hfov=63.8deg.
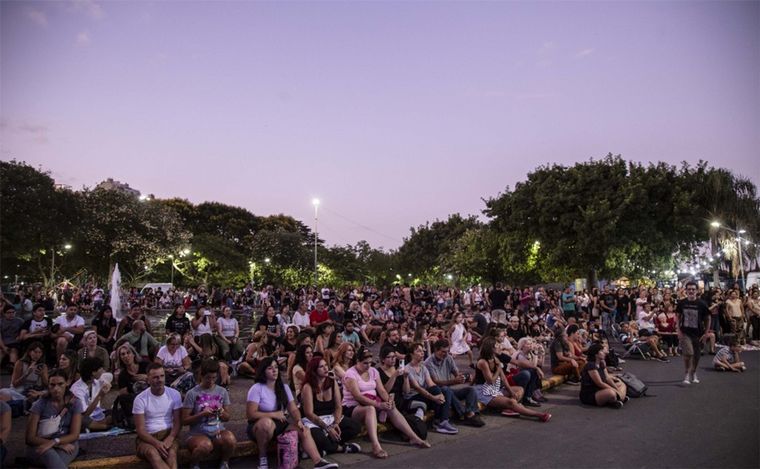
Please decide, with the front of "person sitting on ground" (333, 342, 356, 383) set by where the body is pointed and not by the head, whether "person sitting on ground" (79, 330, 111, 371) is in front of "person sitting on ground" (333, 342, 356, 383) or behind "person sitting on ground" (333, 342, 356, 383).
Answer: behind

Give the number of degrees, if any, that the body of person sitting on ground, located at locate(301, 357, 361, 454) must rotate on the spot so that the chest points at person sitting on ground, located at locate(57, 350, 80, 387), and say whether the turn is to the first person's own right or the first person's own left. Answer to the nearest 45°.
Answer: approximately 135° to the first person's own right

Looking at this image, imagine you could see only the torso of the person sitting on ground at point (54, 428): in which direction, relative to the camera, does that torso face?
toward the camera

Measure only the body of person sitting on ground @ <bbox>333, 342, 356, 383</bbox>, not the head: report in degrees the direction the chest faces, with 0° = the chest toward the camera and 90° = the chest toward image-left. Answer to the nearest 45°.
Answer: approximately 315°

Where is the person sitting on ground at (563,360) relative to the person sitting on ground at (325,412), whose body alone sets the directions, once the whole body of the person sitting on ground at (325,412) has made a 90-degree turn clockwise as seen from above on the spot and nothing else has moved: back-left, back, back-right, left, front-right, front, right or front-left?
back

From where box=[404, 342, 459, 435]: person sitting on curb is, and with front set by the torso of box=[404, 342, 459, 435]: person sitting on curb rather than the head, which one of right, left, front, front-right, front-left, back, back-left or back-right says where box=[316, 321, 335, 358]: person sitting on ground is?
back

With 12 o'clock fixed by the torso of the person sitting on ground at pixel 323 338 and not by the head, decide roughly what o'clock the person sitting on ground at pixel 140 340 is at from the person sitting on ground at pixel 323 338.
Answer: the person sitting on ground at pixel 140 340 is roughly at 4 o'clock from the person sitting on ground at pixel 323 338.

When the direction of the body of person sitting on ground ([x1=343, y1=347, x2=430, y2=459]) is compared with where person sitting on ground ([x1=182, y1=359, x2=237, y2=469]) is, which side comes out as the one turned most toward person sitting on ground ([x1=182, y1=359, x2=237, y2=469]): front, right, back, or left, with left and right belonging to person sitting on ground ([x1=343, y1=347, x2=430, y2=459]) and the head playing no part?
right

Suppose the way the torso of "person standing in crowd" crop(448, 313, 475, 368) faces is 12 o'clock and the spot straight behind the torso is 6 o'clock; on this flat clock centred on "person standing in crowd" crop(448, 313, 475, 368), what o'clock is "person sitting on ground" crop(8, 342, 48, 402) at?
"person sitting on ground" crop(8, 342, 48, 402) is roughly at 3 o'clock from "person standing in crowd" crop(448, 313, 475, 368).

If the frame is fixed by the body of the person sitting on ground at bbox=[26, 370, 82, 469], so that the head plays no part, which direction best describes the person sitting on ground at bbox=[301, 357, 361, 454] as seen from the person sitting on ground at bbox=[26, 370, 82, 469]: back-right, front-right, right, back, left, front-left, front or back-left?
left

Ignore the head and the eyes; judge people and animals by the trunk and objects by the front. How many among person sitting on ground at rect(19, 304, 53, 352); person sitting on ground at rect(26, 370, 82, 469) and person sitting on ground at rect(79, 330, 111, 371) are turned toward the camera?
3

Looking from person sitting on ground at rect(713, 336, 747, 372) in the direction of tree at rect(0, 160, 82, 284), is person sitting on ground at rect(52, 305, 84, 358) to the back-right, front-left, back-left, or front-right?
front-left

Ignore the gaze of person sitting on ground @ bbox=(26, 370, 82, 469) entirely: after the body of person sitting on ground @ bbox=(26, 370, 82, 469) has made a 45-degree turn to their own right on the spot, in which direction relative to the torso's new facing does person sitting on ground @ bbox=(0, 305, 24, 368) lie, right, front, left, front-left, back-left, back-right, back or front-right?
back-right

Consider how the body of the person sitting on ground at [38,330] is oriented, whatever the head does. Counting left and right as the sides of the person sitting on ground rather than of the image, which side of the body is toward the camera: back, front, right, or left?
front

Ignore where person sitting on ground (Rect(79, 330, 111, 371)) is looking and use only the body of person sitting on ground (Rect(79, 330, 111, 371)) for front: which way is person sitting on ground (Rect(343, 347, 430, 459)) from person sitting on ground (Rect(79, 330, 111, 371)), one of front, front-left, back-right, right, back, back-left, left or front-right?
front-left

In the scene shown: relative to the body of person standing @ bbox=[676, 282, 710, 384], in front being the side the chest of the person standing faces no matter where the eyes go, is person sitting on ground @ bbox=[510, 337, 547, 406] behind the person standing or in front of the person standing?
in front

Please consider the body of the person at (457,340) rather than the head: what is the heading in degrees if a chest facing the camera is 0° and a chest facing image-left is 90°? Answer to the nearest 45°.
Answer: approximately 315°

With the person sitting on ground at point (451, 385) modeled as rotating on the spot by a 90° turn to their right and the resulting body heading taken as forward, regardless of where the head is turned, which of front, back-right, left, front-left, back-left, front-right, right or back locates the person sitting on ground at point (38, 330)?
front-right
